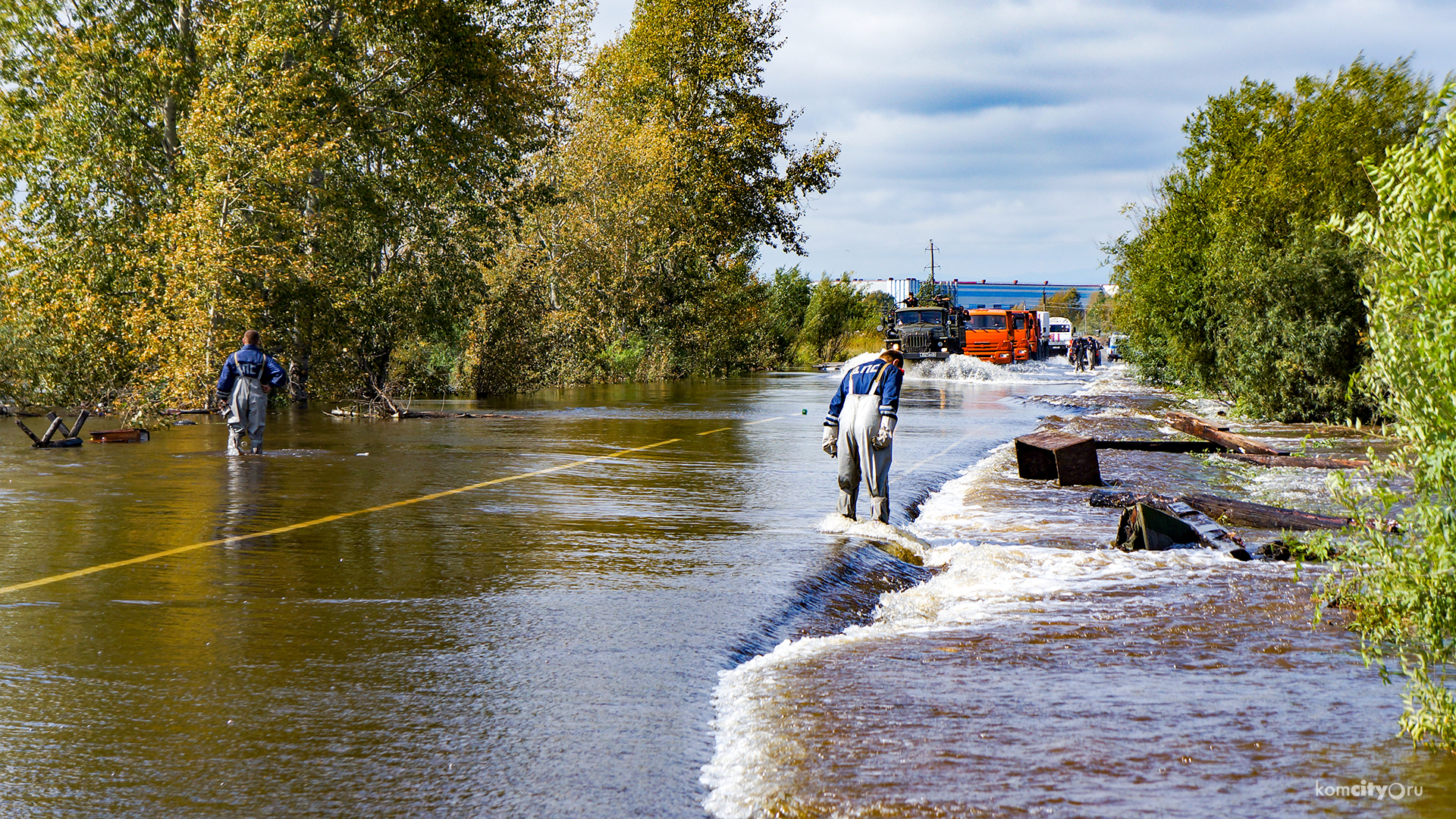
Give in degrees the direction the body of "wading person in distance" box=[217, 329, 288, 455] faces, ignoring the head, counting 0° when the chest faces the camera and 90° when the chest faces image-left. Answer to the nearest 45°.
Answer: approximately 180°

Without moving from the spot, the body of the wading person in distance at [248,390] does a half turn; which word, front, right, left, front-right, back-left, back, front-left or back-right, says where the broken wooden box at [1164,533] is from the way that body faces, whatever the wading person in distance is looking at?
front-left

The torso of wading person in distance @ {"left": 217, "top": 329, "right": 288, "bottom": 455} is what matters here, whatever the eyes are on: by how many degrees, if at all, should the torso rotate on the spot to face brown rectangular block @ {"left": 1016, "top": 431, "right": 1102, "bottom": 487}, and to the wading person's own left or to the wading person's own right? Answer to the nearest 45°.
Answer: approximately 135° to the wading person's own right

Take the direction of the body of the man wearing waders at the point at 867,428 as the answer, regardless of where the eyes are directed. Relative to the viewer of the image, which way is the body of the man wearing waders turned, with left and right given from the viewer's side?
facing away from the viewer and to the right of the viewer

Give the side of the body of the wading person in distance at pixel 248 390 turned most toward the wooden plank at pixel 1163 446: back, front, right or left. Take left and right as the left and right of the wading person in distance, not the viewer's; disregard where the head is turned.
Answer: right

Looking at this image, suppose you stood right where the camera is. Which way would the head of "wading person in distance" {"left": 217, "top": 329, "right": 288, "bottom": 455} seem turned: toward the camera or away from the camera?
away from the camera

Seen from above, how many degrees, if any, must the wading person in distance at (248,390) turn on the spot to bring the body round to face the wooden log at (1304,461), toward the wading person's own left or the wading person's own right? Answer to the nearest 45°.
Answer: approximately 135° to the wading person's own right

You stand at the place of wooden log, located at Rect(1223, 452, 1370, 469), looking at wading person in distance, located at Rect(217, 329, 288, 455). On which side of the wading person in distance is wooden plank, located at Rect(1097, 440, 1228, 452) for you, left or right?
right

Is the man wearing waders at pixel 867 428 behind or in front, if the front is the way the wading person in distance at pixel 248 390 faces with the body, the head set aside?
behind
